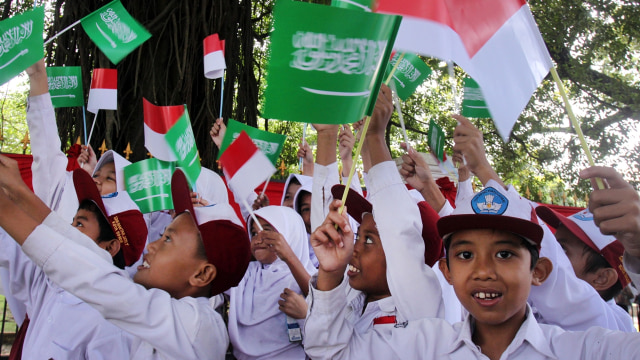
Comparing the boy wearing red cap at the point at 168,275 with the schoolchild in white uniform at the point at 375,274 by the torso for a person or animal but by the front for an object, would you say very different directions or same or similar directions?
same or similar directions

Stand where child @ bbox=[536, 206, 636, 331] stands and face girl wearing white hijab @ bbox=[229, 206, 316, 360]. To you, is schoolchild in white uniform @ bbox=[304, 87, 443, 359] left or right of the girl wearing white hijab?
left

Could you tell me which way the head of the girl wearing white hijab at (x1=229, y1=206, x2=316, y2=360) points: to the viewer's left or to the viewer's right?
to the viewer's left

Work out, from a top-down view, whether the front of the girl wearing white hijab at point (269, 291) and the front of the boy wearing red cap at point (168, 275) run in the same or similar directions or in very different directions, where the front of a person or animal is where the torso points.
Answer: same or similar directions

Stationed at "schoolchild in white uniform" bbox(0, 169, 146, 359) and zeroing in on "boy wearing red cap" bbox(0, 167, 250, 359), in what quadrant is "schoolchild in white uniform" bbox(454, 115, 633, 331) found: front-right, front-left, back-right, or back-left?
front-left

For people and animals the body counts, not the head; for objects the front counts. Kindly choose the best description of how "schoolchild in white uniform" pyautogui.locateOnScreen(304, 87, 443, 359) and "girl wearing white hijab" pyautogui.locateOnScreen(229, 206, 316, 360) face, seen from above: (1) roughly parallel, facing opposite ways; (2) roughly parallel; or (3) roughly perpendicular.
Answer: roughly parallel

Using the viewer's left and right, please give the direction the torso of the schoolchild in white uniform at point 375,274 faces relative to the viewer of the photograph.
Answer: facing the viewer and to the left of the viewer

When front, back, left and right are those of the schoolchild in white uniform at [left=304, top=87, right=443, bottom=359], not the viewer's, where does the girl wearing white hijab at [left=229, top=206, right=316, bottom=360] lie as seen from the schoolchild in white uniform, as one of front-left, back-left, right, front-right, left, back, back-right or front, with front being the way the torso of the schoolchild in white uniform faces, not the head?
right

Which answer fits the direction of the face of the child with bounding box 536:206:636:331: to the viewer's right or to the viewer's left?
to the viewer's left
